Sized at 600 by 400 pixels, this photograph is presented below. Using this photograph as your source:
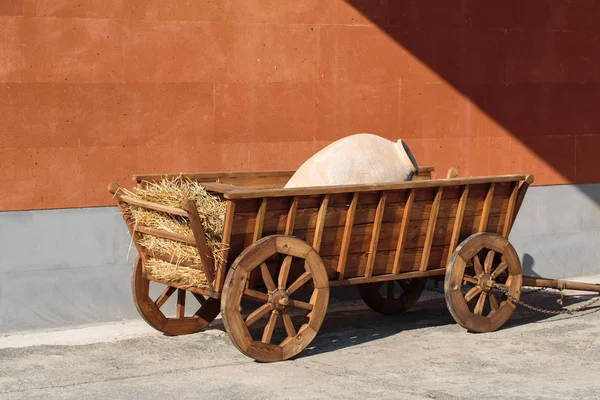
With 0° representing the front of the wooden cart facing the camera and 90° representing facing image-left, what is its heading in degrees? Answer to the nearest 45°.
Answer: approximately 225°
